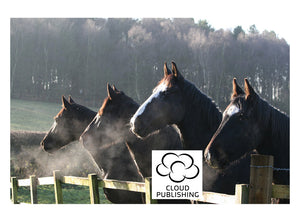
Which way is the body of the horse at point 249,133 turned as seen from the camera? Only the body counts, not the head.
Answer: to the viewer's left

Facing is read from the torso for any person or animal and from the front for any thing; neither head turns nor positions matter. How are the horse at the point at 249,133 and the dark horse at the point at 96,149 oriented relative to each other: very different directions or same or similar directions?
same or similar directions

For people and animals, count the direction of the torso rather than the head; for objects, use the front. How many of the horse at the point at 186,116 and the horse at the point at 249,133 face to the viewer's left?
2

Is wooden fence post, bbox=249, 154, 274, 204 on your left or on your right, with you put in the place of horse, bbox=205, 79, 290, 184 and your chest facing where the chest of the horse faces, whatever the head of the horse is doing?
on your left

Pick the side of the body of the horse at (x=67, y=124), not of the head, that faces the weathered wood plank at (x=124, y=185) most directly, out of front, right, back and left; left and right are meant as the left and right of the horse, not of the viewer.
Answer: left

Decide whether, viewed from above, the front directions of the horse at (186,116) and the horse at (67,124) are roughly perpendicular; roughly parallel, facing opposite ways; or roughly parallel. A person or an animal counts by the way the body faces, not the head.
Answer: roughly parallel

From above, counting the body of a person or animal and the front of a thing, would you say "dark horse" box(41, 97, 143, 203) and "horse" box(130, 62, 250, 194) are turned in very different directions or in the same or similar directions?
same or similar directions

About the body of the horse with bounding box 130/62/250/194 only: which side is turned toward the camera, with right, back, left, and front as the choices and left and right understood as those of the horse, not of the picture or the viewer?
left

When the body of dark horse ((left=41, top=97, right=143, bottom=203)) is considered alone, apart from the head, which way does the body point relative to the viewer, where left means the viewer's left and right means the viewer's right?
facing to the left of the viewer
